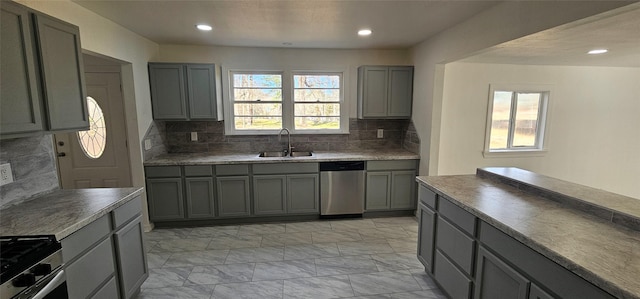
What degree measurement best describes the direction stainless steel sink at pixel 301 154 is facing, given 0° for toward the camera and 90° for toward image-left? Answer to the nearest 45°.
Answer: approximately 0°

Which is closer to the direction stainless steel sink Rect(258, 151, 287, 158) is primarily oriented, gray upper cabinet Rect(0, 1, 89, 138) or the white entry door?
the gray upper cabinet

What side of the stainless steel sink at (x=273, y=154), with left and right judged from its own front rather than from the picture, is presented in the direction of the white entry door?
right

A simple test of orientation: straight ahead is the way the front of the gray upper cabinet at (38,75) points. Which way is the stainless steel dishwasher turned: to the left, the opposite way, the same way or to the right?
to the right

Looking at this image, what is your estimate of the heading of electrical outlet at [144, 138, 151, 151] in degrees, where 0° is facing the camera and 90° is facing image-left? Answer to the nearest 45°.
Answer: approximately 315°

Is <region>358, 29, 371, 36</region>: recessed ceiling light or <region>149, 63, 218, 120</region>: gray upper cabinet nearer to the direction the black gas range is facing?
the recessed ceiling light

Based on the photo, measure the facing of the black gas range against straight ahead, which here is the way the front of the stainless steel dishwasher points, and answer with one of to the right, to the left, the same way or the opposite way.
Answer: to the left
